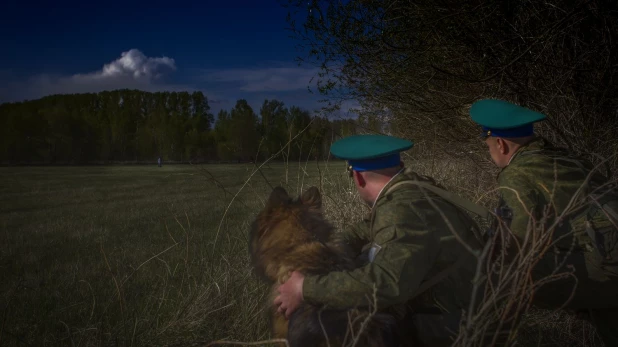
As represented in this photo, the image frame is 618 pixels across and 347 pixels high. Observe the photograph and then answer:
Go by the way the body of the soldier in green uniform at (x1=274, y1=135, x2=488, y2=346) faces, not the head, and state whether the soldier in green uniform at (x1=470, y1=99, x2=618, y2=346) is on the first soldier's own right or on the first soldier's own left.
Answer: on the first soldier's own right

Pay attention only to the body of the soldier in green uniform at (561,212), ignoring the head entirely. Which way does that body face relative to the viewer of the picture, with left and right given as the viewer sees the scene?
facing away from the viewer and to the left of the viewer

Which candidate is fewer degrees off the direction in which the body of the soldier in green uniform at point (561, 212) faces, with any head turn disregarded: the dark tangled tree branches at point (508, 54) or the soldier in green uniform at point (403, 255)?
the dark tangled tree branches

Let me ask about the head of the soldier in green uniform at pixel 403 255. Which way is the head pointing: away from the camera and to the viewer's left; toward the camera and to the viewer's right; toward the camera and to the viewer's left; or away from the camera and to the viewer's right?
away from the camera and to the viewer's left

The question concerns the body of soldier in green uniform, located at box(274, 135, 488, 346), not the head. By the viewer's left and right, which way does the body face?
facing away from the viewer and to the left of the viewer

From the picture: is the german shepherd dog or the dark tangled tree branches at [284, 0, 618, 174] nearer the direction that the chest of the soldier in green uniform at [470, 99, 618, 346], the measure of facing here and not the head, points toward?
the dark tangled tree branches

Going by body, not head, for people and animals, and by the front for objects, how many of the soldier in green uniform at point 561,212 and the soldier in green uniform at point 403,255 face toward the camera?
0

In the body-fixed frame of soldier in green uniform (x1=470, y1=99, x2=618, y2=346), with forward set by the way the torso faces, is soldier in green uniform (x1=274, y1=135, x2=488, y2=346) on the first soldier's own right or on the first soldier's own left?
on the first soldier's own left

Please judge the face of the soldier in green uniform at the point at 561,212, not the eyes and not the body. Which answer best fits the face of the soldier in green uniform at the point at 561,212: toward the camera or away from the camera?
away from the camera

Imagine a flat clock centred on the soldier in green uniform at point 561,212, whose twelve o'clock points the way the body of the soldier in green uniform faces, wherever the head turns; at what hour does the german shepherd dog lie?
The german shepherd dog is roughly at 9 o'clock from the soldier in green uniform.

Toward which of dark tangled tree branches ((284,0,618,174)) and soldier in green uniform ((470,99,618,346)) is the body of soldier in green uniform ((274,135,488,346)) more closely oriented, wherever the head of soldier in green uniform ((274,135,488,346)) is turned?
the dark tangled tree branches
